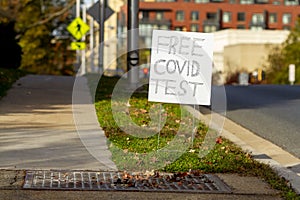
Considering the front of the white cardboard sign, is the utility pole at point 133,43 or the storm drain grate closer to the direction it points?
the storm drain grate

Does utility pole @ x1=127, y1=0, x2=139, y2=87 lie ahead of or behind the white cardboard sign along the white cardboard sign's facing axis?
behind

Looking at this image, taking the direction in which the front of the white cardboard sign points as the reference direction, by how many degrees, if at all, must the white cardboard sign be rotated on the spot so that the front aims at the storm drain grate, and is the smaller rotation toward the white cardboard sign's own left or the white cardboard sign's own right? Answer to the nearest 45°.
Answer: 0° — it already faces it

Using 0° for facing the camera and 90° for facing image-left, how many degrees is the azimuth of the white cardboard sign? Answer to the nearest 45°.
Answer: approximately 0°
